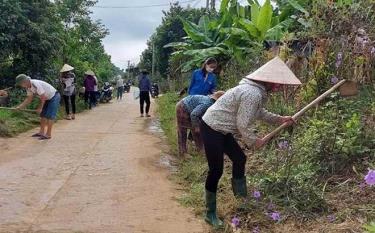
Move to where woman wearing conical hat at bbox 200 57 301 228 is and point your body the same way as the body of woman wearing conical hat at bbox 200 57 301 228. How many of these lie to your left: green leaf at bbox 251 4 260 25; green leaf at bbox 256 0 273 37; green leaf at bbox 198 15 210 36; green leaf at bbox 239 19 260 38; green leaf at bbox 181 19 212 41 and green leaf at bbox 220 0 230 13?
6

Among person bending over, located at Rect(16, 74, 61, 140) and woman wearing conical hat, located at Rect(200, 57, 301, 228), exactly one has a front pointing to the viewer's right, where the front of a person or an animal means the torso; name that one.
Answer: the woman wearing conical hat

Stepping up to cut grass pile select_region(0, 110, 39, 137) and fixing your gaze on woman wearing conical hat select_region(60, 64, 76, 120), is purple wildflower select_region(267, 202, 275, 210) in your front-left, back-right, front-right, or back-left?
back-right

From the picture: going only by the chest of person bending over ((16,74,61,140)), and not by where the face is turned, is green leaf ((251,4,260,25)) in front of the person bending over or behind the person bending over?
behind

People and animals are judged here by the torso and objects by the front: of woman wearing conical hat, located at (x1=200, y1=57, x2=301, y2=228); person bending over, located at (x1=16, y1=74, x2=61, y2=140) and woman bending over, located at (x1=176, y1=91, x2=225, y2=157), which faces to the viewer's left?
the person bending over

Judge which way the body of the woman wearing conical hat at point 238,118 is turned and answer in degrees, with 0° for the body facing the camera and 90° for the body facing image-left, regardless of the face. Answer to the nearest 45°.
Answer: approximately 270°

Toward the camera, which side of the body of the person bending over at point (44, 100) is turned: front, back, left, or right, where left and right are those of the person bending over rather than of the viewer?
left

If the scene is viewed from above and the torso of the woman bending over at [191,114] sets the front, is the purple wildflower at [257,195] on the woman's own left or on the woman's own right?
on the woman's own right

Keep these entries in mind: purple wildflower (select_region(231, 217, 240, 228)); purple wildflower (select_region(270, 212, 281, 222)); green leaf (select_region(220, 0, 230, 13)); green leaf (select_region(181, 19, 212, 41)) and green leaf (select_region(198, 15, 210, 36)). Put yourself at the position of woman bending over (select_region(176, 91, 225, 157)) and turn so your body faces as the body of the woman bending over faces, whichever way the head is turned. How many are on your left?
3

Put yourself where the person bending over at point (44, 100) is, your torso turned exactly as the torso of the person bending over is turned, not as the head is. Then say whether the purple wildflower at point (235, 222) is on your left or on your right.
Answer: on your left
